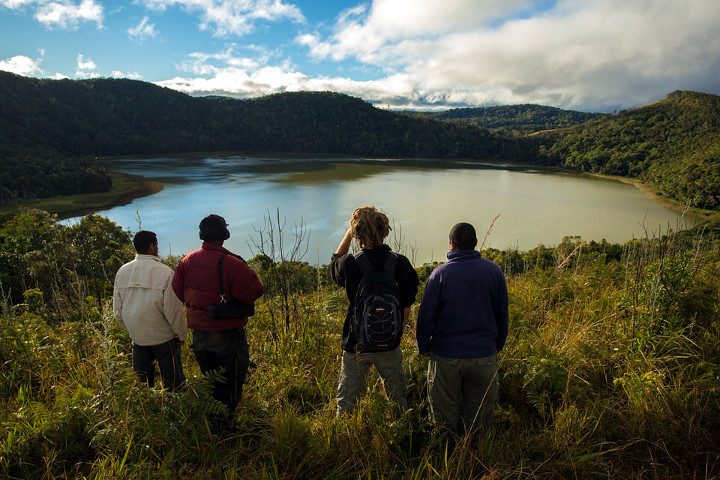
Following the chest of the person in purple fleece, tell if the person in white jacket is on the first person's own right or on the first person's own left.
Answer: on the first person's own left

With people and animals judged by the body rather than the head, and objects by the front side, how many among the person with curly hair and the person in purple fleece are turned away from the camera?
2

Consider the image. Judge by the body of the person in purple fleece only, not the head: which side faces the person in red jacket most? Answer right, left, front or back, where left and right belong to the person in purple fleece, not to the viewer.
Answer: left

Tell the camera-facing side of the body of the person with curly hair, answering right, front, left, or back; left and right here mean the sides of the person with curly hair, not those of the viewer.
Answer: back

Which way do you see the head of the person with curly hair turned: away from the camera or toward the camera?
away from the camera

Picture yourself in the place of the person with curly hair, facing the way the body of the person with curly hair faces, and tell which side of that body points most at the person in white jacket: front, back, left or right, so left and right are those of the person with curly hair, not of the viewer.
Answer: left

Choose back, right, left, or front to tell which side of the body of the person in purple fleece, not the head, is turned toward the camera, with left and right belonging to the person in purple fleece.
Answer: back
